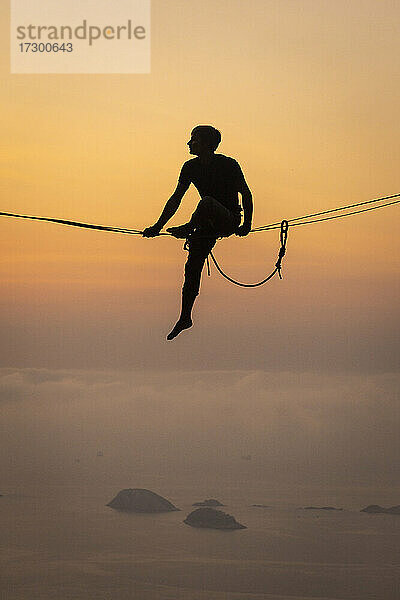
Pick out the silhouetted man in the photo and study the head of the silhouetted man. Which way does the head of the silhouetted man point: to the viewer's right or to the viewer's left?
to the viewer's left

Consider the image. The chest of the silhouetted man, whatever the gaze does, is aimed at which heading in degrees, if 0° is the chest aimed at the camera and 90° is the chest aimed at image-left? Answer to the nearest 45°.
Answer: approximately 45°
